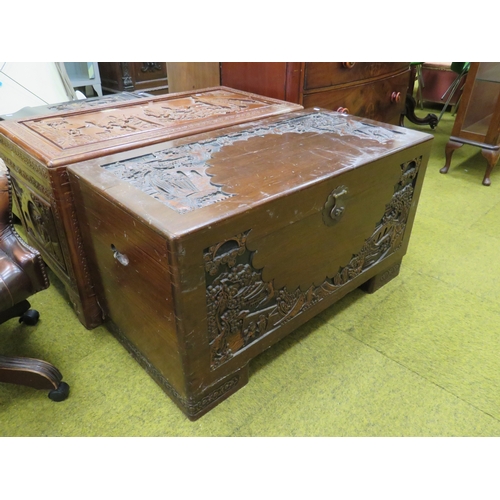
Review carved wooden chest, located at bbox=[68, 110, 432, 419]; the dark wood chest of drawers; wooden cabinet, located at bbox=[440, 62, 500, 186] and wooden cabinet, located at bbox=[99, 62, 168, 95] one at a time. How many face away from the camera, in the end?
0

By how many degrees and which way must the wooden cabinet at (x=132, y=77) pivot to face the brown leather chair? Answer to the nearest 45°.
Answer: approximately 45° to its right

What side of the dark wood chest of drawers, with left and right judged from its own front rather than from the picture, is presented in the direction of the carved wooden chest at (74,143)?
right

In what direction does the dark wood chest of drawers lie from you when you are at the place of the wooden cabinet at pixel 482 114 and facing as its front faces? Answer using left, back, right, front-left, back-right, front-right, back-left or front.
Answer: right

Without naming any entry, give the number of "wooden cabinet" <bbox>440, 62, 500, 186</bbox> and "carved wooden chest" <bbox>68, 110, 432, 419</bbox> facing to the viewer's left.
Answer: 0

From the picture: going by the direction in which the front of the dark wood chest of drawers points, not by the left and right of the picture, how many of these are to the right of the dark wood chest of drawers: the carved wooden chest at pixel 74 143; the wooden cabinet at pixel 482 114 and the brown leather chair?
2

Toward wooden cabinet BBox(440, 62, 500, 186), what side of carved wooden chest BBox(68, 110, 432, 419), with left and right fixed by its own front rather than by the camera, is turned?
left

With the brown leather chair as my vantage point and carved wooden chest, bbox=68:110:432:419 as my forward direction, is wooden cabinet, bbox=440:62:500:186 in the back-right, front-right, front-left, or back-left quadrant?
front-left

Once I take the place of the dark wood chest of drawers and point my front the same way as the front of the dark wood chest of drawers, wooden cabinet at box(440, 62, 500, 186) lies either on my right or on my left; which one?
on my left

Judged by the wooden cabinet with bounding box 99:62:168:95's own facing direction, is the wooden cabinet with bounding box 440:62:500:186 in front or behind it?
in front

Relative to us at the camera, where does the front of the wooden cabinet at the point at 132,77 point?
facing the viewer and to the right of the viewer

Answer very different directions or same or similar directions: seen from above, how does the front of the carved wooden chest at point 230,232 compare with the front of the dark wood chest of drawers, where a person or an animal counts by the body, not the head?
same or similar directions

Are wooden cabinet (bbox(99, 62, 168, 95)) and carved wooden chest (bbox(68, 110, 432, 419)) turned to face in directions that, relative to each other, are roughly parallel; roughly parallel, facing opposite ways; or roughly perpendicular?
roughly parallel
